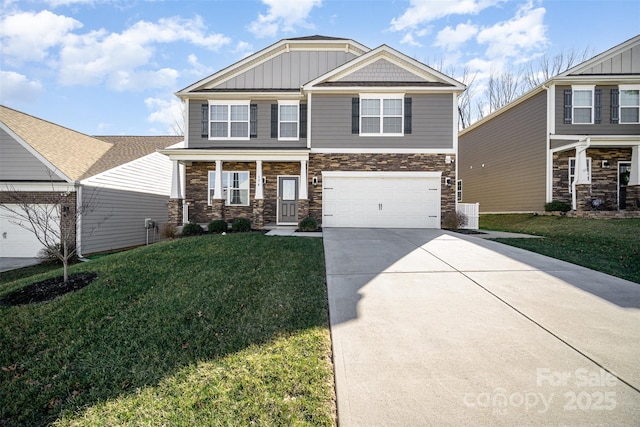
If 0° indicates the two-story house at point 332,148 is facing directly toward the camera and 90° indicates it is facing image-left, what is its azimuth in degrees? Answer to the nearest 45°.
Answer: approximately 0°

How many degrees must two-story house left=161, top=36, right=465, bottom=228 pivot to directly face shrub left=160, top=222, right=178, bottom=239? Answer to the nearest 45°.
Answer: approximately 90° to its right

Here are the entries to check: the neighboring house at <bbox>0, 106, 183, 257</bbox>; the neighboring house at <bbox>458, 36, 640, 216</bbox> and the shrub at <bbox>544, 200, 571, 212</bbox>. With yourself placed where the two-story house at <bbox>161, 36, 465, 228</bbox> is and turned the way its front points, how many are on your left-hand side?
2

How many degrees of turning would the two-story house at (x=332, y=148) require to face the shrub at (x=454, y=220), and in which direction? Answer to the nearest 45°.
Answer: approximately 90° to its left

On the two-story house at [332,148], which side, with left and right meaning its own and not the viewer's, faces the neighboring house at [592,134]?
left

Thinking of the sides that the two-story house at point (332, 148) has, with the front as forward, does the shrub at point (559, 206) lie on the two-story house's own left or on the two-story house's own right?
on the two-story house's own left

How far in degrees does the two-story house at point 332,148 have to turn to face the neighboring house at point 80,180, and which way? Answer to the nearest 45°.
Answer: approximately 90° to its right
